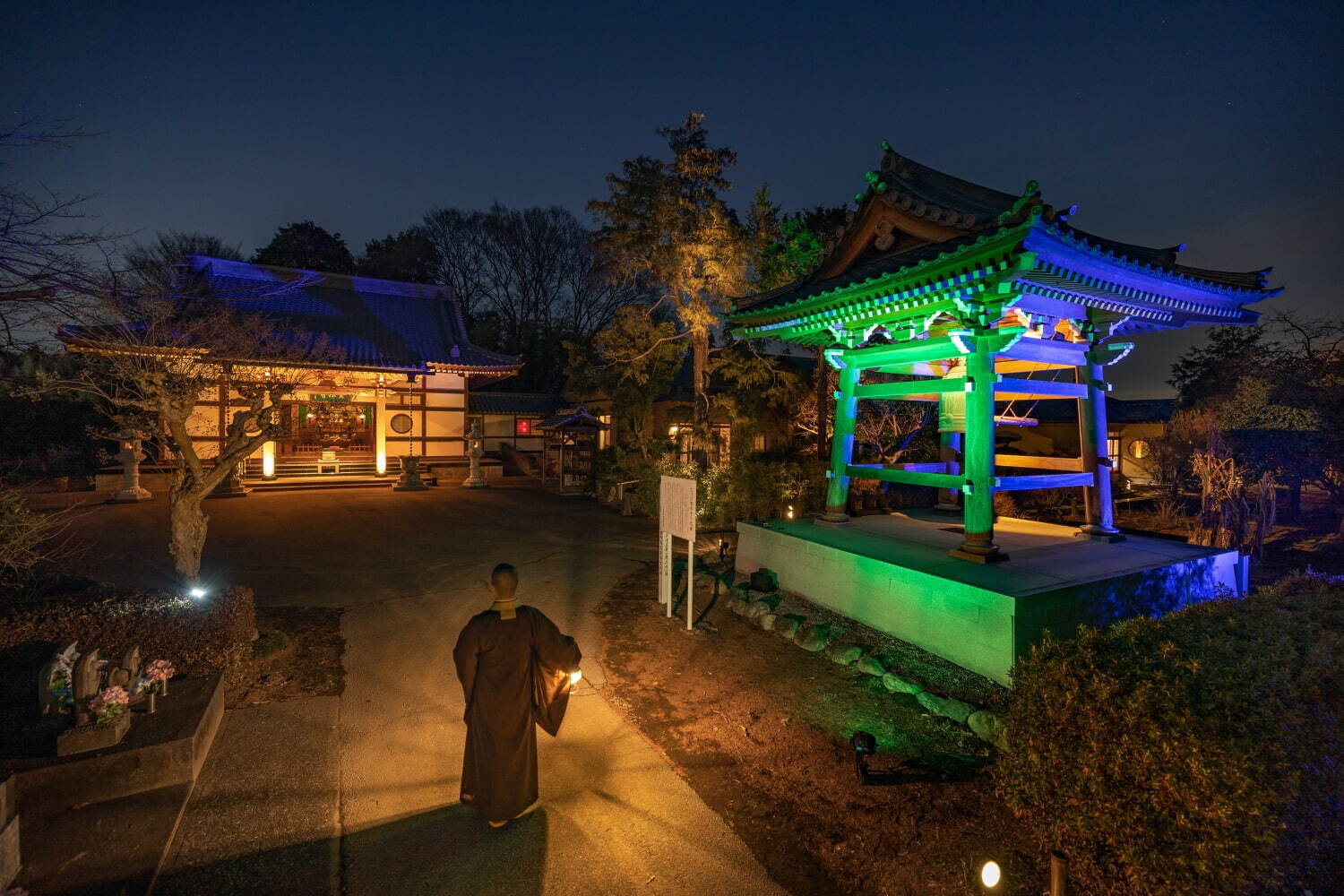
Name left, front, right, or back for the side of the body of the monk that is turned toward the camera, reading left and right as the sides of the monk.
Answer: back

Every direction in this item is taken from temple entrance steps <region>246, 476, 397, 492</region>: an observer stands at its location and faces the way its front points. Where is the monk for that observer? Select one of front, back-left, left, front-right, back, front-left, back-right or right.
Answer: front

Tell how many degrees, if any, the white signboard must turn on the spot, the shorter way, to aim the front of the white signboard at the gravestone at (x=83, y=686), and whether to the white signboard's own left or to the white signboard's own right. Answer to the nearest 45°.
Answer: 0° — it already faces it

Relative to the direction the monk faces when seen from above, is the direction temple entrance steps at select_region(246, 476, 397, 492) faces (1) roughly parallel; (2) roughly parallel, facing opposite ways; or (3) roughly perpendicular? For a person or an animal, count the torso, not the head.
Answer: roughly parallel, facing opposite ways

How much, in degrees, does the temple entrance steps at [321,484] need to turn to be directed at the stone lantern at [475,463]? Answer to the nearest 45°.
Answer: approximately 90° to its left

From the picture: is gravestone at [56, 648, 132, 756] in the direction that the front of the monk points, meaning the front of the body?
no

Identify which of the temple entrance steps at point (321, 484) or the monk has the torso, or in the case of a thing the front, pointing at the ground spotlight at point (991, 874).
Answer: the temple entrance steps

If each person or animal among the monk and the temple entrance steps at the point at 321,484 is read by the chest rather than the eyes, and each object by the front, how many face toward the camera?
1

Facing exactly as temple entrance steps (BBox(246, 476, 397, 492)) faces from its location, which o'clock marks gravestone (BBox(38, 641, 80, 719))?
The gravestone is roughly at 12 o'clock from the temple entrance steps.

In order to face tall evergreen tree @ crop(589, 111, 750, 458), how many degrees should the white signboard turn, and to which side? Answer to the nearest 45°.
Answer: approximately 135° to its right

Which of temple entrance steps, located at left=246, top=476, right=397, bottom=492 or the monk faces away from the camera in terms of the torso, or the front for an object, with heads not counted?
the monk

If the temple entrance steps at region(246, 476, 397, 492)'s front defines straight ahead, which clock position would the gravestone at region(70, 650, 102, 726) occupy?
The gravestone is roughly at 12 o'clock from the temple entrance steps.

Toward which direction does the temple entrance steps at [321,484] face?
toward the camera

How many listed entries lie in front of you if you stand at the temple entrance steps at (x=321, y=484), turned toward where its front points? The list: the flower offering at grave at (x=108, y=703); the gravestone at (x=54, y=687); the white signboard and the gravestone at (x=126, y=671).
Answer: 4

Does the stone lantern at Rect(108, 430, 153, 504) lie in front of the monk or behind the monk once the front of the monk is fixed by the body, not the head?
in front

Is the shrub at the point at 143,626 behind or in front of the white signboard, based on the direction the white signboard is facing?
in front
